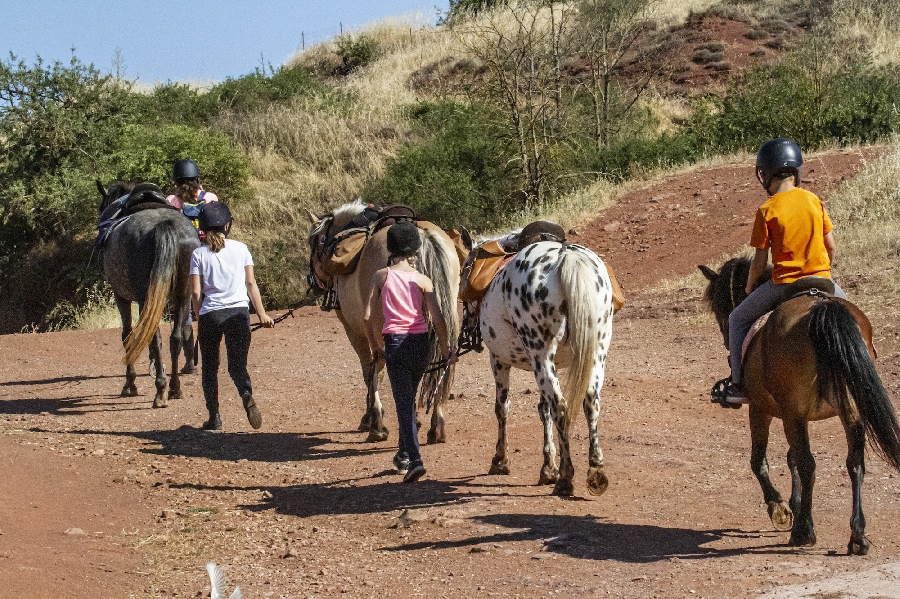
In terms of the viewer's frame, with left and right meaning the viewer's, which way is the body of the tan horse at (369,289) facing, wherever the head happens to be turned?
facing away from the viewer and to the left of the viewer

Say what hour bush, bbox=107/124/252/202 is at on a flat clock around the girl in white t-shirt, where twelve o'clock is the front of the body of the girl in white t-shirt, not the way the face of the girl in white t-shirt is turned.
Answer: The bush is roughly at 12 o'clock from the girl in white t-shirt.

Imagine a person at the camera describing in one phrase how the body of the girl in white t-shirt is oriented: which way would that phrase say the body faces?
away from the camera

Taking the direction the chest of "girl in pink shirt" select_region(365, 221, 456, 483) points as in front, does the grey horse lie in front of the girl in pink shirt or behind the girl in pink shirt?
in front

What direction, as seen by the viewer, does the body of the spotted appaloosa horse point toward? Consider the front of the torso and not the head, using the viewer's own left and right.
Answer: facing away from the viewer and to the left of the viewer

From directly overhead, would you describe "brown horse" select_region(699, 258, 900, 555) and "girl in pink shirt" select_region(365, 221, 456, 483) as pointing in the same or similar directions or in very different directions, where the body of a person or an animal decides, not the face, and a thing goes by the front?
same or similar directions

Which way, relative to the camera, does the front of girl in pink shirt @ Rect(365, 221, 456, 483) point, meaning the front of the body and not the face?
away from the camera

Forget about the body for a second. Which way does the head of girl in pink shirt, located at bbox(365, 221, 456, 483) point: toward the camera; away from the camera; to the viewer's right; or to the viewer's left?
away from the camera

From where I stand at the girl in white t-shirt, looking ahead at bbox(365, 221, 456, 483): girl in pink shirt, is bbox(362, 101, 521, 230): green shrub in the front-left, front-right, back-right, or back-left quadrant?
back-left

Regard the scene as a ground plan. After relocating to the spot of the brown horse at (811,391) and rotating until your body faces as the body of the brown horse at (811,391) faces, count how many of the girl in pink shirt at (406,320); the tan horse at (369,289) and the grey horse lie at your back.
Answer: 0

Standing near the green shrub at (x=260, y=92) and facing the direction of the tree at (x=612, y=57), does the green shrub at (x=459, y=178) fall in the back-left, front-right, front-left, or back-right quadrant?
front-right

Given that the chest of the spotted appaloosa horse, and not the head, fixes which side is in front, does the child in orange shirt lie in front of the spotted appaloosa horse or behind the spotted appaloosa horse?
behind

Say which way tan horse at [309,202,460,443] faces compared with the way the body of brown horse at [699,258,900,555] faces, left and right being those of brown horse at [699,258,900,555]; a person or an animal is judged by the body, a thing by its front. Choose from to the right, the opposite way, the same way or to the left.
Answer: the same way

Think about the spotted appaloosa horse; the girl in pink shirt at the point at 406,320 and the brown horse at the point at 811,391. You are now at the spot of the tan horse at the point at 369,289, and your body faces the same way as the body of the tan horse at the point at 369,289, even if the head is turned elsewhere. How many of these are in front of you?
0

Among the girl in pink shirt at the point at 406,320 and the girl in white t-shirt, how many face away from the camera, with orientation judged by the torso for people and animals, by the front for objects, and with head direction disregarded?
2

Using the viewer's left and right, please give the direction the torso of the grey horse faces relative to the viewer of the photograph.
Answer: facing away from the viewer and to the left of the viewer
